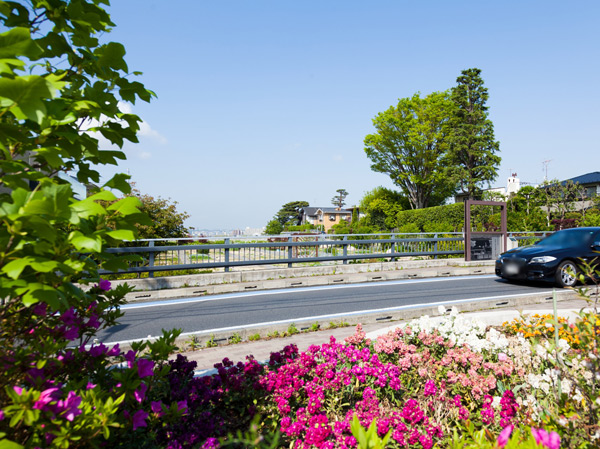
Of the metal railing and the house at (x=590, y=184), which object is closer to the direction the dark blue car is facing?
the metal railing

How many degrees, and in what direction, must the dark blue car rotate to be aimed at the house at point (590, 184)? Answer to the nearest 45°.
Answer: approximately 135° to its right

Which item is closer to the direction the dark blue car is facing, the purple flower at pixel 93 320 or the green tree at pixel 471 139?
the purple flower

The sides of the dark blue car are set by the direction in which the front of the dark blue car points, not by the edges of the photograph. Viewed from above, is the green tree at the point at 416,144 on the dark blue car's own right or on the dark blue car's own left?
on the dark blue car's own right

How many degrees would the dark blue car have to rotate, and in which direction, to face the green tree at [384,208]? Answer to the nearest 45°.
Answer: approximately 90° to its right

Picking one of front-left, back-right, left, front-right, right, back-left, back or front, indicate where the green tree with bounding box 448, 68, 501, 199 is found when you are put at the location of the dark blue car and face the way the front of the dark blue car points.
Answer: back-right

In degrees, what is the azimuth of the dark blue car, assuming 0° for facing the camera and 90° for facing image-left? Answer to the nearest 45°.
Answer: approximately 45°

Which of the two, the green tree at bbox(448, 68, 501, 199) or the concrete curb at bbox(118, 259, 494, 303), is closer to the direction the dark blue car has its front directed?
the concrete curb

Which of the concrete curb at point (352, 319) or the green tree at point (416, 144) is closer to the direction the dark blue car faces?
the concrete curb

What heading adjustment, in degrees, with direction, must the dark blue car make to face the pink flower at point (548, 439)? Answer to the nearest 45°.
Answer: approximately 45° to its left
